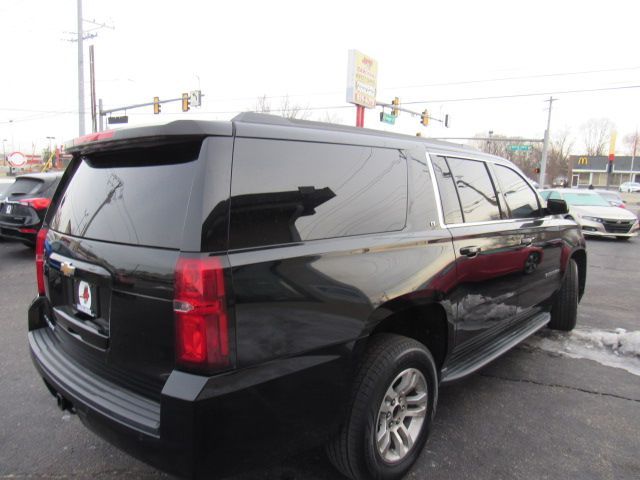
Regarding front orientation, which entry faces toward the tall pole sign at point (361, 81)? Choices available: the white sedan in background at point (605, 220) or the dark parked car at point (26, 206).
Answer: the dark parked car

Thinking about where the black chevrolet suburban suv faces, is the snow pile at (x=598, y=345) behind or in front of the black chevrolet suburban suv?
in front

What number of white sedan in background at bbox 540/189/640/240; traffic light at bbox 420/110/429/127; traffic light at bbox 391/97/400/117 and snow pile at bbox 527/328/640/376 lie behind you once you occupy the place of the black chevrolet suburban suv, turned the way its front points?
0

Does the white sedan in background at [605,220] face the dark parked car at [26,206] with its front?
no

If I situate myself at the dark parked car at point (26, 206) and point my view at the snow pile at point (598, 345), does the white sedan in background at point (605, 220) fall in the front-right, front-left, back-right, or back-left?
front-left

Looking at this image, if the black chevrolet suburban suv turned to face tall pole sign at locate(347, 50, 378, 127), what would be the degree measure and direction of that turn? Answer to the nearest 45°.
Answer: approximately 45° to its left

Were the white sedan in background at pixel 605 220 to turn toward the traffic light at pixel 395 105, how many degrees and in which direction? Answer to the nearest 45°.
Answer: approximately 180°

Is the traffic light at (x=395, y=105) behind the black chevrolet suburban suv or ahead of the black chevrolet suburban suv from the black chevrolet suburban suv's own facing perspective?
ahead

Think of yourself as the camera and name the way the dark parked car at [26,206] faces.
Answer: facing away from the viewer and to the right of the viewer

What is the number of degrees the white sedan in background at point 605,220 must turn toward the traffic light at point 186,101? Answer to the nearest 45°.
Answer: approximately 135° to its right

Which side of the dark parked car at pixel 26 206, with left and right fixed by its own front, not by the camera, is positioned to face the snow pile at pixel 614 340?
right

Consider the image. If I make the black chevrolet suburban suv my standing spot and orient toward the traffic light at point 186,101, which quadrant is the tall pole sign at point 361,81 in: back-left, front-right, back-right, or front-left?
front-right

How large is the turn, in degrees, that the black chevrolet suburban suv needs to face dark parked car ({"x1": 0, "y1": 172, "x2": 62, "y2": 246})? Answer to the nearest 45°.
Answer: approximately 90° to its left

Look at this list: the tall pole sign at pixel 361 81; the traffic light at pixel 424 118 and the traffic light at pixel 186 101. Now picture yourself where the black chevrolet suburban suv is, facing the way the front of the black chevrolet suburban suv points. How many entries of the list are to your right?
0

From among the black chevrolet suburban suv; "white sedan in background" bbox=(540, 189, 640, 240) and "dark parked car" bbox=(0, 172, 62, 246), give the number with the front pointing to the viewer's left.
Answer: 0

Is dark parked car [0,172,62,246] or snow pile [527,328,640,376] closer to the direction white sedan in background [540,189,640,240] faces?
the snow pile

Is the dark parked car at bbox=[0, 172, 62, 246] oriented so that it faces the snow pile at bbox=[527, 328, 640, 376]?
no

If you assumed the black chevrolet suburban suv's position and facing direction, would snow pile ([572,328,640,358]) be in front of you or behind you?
in front

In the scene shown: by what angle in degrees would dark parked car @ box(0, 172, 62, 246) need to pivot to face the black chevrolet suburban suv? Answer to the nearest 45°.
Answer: approximately 135° to its right

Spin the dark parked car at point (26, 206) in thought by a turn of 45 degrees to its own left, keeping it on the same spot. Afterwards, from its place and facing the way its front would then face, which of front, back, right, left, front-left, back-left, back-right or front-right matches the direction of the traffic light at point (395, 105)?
front-right

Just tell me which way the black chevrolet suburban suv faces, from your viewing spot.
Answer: facing away from the viewer and to the right of the viewer

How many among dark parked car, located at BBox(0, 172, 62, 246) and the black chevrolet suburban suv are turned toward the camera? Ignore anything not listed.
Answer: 0
